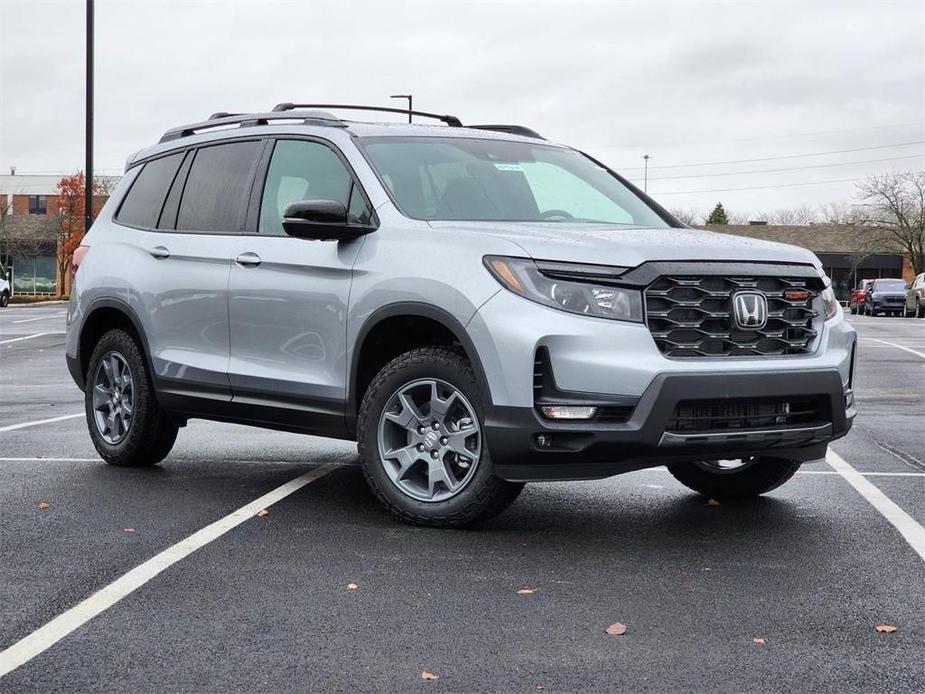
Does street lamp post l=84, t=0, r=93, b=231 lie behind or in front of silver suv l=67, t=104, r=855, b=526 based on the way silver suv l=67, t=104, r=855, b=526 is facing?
behind

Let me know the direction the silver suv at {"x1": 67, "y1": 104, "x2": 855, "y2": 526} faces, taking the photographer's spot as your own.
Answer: facing the viewer and to the right of the viewer
